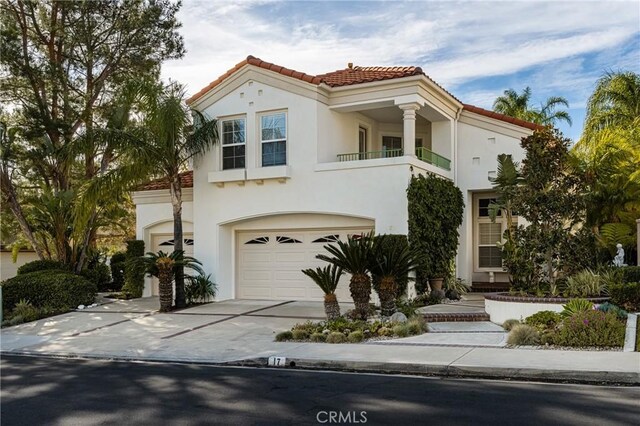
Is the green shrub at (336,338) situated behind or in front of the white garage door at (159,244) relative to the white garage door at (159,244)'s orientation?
in front

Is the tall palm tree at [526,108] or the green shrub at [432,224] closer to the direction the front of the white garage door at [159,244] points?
the green shrub

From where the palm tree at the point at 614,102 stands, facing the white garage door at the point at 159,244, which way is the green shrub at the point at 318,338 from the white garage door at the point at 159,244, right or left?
left

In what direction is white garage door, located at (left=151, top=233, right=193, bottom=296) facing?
toward the camera

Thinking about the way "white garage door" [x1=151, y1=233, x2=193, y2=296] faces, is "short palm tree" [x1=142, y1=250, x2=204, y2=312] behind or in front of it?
in front

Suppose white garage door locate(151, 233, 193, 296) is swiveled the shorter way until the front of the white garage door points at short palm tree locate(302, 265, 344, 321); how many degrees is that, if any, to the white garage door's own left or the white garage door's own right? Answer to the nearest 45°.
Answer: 0° — it already faces it

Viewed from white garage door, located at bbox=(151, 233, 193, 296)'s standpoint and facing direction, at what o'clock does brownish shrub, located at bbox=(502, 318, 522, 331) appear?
The brownish shrub is roughly at 11 o'clock from the white garage door.

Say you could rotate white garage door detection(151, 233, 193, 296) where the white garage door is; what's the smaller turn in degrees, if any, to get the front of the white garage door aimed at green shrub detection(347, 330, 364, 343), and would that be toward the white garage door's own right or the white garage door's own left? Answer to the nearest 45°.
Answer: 0° — it already faces it

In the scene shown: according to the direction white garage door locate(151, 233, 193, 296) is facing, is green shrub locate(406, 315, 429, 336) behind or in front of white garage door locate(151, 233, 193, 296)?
in front

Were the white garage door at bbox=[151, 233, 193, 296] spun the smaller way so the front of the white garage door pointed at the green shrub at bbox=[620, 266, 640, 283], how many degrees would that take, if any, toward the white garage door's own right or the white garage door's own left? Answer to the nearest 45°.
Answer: approximately 45° to the white garage door's own left
